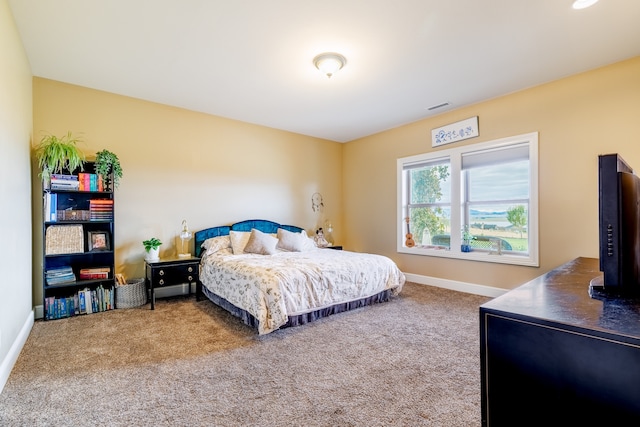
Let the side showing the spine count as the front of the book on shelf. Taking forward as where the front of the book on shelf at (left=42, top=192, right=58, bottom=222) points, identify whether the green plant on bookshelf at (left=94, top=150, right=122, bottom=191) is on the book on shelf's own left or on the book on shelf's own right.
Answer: on the book on shelf's own left

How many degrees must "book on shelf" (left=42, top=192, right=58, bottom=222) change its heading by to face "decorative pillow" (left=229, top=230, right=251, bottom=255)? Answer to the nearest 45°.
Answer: approximately 90° to its left

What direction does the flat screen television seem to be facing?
to the viewer's left

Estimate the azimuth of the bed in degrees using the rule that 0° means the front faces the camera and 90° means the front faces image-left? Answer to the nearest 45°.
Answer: approximately 315°

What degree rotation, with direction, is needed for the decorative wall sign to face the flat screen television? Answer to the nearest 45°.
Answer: approximately 45° to its left

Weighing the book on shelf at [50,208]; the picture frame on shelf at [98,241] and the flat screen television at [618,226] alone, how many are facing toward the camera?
2

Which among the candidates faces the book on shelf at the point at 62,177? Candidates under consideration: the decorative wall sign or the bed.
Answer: the decorative wall sign

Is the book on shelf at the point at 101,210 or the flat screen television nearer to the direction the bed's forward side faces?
the flat screen television
